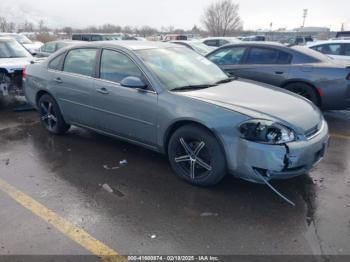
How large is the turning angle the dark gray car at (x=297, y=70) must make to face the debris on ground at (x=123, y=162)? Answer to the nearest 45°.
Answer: approximately 90° to its left

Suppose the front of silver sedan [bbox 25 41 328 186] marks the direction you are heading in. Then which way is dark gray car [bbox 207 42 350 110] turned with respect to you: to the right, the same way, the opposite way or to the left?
the opposite way

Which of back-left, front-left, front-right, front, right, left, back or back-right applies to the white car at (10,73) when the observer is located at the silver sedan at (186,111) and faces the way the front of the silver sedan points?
back

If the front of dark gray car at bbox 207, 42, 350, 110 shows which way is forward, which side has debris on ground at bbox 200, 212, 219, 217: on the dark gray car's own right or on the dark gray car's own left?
on the dark gray car's own left

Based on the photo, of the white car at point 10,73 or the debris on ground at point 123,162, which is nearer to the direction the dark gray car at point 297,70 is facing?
the white car

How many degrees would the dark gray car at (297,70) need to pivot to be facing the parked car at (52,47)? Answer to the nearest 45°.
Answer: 0° — it already faces it

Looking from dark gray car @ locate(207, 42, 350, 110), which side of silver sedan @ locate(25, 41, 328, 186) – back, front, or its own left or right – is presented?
left

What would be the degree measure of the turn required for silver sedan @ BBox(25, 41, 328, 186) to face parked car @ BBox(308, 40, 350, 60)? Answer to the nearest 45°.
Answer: approximately 90° to its left

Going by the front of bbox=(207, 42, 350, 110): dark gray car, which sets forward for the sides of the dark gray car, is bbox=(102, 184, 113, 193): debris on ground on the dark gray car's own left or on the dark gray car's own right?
on the dark gray car's own left

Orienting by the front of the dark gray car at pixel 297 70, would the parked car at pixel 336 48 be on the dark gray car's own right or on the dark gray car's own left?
on the dark gray car's own right

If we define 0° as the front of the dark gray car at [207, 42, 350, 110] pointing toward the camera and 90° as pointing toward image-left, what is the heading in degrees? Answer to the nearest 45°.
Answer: approximately 135°

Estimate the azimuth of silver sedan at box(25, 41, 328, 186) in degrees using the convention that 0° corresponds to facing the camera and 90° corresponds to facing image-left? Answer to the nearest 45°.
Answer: approximately 315°
